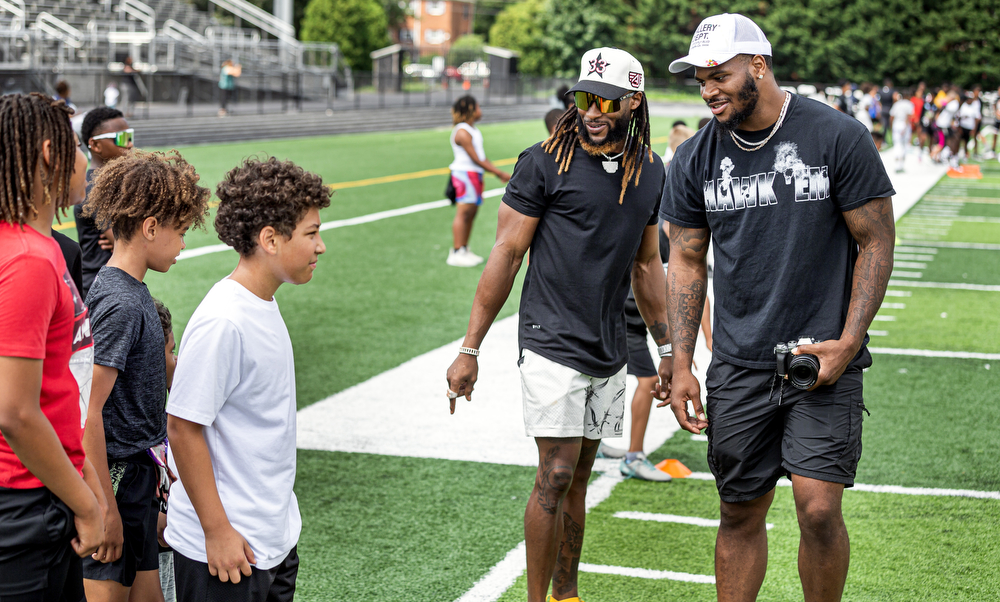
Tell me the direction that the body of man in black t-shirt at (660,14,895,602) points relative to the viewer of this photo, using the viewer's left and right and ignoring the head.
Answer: facing the viewer

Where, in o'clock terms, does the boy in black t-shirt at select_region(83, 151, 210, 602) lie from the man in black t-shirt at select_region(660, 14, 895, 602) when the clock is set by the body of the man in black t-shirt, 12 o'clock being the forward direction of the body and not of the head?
The boy in black t-shirt is roughly at 2 o'clock from the man in black t-shirt.

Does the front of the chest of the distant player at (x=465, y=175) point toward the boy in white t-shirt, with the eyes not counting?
no

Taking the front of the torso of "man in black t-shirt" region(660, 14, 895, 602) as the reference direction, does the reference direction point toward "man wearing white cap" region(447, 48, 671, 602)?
no

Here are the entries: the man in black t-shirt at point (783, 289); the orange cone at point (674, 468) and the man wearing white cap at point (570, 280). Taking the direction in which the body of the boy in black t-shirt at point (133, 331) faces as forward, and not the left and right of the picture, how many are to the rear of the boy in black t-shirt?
0

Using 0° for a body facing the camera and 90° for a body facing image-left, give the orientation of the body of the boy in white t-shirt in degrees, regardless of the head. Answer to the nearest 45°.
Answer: approximately 270°

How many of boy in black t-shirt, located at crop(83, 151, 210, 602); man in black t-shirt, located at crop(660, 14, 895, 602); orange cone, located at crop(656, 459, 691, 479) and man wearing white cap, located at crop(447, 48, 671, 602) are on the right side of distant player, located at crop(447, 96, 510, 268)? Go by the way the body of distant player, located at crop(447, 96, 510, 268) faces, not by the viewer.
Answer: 4

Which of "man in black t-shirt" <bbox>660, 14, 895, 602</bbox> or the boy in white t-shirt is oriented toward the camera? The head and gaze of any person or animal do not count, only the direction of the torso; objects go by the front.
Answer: the man in black t-shirt

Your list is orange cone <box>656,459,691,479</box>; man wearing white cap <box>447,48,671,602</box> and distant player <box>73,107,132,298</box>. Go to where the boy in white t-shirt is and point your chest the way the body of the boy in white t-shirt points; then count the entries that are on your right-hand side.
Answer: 0

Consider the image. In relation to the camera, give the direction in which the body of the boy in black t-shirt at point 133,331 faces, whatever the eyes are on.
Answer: to the viewer's right

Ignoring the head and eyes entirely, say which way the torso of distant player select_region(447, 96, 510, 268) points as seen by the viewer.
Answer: to the viewer's right
